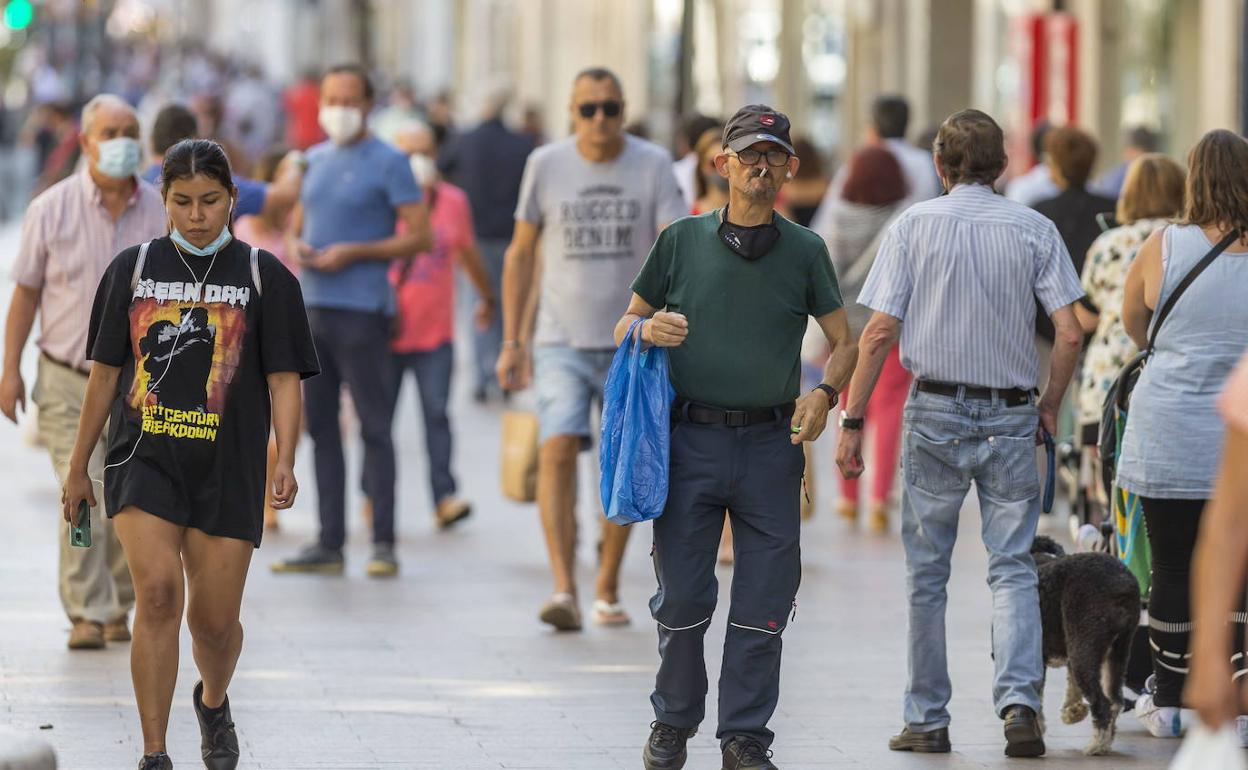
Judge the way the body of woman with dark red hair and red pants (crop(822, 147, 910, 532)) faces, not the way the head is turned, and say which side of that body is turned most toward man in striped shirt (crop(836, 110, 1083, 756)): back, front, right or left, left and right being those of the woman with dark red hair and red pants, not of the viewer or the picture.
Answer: back

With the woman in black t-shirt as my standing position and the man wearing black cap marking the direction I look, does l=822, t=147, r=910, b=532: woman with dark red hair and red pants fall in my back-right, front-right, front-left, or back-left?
front-left

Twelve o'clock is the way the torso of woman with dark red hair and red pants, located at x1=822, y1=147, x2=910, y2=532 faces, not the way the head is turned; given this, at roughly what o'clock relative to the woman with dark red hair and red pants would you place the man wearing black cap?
The man wearing black cap is roughly at 6 o'clock from the woman with dark red hair and red pants.

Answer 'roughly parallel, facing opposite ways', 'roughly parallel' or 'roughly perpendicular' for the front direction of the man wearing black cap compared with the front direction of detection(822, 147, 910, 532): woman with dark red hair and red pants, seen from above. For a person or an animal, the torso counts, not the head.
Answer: roughly parallel, facing opposite ways

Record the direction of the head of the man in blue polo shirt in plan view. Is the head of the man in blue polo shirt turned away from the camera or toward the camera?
toward the camera

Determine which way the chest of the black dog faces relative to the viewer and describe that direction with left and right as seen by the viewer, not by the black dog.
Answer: facing away from the viewer and to the left of the viewer

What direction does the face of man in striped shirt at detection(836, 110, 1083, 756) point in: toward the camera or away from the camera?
away from the camera

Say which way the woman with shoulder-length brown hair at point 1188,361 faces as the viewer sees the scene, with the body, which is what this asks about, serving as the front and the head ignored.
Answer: away from the camera

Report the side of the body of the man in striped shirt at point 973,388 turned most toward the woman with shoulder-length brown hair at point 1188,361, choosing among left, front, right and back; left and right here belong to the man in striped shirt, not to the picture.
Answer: right

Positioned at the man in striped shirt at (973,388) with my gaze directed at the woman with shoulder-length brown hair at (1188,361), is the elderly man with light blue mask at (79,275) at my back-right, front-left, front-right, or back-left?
back-left

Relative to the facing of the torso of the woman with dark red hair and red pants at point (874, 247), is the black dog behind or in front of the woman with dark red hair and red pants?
behind

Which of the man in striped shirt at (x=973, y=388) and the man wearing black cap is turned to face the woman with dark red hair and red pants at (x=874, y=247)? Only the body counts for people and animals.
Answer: the man in striped shirt

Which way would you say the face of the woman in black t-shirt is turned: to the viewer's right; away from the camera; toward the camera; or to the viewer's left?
toward the camera

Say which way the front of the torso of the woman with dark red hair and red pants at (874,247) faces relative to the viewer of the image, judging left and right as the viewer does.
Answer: facing away from the viewer

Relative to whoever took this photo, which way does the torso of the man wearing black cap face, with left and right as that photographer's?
facing the viewer
